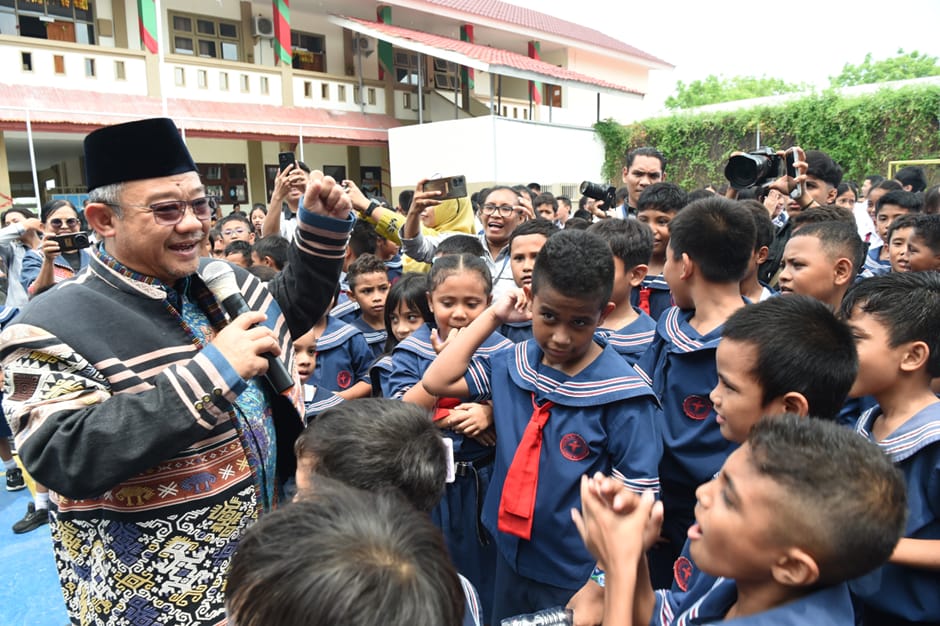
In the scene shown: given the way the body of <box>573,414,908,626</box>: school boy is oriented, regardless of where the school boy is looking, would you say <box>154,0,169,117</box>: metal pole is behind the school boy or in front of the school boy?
in front

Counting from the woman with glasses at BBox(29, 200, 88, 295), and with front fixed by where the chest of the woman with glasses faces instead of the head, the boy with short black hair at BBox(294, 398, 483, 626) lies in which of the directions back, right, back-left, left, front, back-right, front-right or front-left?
front

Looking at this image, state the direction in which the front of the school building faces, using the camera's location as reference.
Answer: facing the viewer and to the right of the viewer

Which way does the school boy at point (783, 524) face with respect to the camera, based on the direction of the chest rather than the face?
to the viewer's left

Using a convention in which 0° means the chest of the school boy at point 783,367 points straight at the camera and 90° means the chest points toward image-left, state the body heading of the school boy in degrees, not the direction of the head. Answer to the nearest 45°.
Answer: approximately 90°

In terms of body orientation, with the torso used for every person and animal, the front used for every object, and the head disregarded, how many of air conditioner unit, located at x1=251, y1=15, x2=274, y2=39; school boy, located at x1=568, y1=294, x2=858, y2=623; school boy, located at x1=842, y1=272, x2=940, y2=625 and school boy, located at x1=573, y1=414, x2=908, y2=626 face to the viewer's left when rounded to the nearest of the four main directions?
3

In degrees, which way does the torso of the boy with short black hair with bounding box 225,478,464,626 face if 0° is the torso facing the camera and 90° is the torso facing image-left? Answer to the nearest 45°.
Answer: approximately 135°

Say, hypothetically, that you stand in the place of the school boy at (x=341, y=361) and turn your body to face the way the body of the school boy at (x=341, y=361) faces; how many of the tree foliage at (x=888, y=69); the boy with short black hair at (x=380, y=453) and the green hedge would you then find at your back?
2

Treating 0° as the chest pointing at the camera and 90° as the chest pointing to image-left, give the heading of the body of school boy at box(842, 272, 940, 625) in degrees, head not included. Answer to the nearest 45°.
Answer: approximately 90°

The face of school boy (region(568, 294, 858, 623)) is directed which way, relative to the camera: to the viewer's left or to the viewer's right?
to the viewer's left

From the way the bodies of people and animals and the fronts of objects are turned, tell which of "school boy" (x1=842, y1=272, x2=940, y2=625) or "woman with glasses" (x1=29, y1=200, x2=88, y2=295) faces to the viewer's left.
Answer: the school boy

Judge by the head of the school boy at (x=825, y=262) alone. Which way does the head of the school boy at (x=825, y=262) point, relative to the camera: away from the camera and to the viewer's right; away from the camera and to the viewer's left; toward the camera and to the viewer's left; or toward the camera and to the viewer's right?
toward the camera and to the viewer's left
